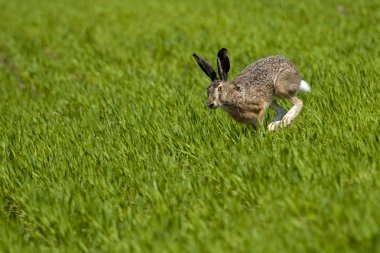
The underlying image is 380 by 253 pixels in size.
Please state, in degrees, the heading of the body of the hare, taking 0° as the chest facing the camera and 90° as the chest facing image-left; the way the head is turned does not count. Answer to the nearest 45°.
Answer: approximately 90°
